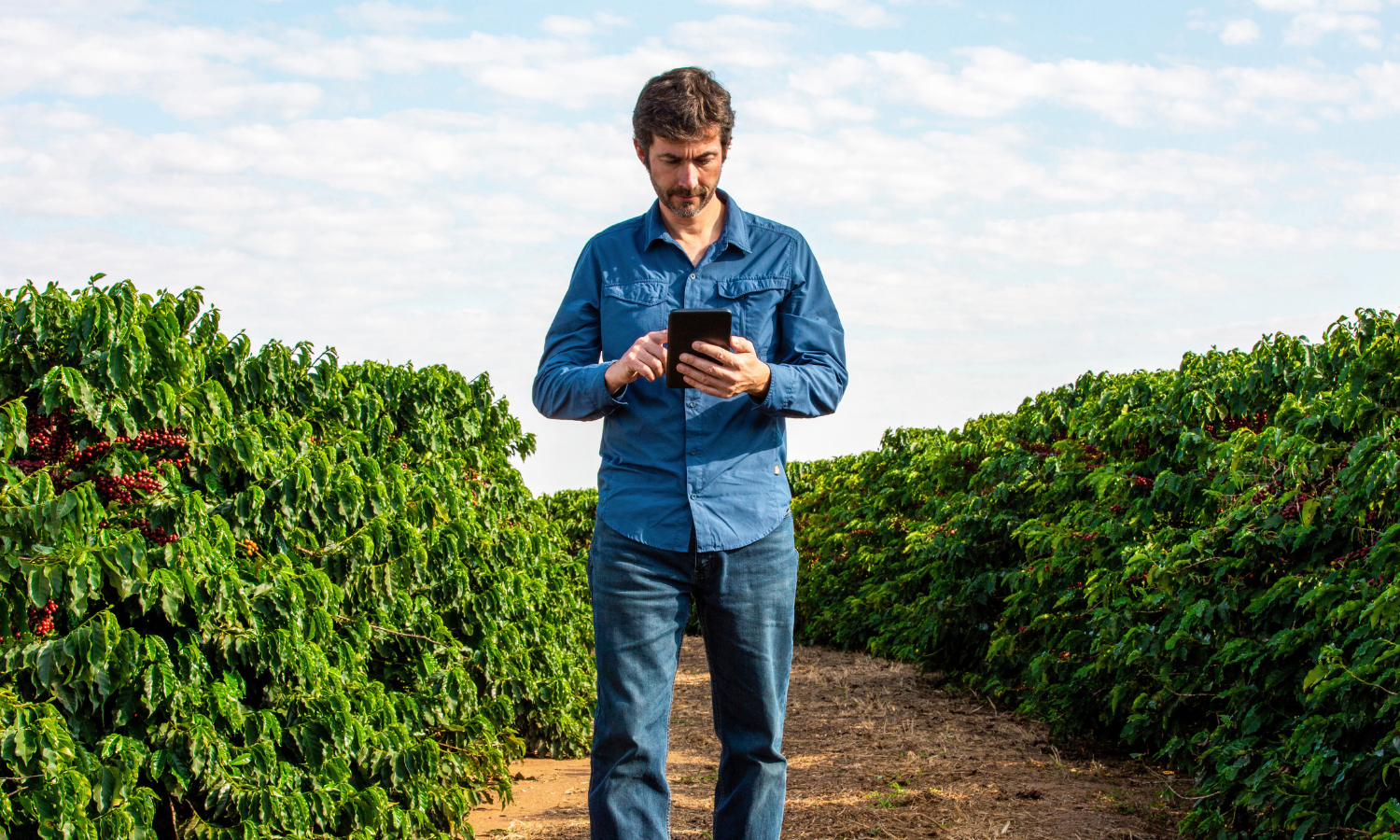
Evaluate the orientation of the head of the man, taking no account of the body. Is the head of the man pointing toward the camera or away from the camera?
toward the camera

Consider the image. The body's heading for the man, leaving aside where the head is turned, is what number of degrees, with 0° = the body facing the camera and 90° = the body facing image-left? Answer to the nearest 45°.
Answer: approximately 0°
